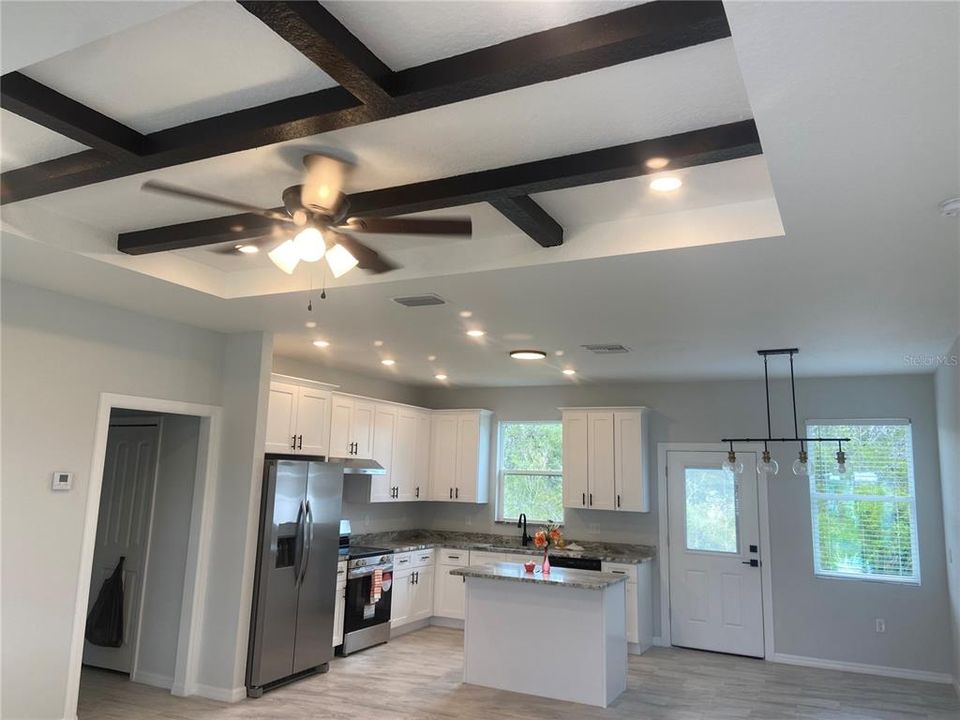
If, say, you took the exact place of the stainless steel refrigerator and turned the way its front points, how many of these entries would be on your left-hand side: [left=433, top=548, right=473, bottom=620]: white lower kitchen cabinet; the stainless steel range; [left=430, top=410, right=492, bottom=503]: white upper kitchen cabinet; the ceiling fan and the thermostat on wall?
3

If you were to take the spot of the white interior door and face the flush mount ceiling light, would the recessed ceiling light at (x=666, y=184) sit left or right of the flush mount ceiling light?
right

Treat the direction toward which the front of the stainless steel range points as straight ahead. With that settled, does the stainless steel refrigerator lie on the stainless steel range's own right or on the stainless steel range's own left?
on the stainless steel range's own right

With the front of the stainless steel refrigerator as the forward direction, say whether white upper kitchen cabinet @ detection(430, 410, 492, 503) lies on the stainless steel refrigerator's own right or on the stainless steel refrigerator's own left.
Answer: on the stainless steel refrigerator's own left

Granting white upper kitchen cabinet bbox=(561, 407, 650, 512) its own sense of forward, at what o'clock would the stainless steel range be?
The stainless steel range is roughly at 2 o'clock from the white upper kitchen cabinet.

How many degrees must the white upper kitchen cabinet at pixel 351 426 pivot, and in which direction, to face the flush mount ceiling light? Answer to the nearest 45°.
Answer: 0° — it already faces it

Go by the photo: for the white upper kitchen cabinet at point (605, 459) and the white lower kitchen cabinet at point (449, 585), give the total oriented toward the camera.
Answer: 2

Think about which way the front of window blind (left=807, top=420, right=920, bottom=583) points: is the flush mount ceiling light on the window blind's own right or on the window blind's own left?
on the window blind's own right

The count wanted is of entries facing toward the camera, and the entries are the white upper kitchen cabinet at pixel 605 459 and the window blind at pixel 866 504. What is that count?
2
